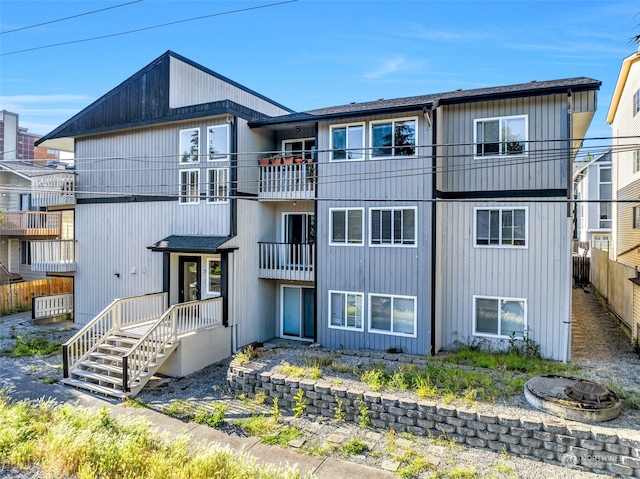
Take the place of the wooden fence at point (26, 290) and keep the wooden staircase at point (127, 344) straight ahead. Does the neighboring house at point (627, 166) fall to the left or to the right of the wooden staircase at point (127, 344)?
left

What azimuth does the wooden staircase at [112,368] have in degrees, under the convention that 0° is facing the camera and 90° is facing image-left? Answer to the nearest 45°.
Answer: approximately 45°

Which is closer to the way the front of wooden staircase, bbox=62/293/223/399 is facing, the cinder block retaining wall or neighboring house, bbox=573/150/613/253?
the cinder block retaining wall

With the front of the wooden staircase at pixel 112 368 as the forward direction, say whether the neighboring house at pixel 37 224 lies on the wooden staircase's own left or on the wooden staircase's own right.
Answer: on the wooden staircase's own right

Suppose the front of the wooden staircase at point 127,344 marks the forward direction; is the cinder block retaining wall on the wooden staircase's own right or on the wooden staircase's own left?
on the wooden staircase's own left

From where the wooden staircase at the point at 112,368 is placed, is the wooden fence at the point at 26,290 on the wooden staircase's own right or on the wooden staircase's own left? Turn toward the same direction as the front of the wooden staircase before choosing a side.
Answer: on the wooden staircase's own right

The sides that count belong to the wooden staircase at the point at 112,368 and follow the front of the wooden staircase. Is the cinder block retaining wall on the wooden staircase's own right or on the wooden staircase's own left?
on the wooden staircase's own left

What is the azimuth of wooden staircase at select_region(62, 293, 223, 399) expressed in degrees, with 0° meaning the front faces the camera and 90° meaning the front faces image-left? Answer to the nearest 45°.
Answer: approximately 45°

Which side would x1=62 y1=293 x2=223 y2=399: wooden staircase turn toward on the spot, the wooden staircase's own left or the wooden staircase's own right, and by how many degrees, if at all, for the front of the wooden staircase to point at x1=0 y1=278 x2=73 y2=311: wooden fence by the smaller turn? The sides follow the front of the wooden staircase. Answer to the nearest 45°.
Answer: approximately 90° to the wooden staircase's own right

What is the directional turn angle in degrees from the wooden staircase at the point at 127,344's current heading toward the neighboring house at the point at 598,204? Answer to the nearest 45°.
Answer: approximately 135° to its left
